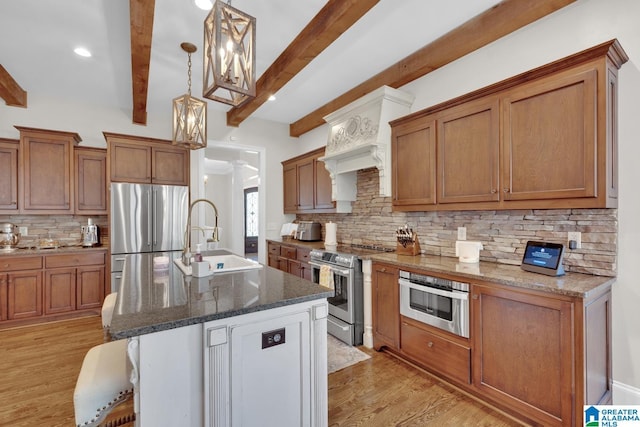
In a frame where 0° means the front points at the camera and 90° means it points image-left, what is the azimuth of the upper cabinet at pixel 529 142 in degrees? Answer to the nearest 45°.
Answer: approximately 45°

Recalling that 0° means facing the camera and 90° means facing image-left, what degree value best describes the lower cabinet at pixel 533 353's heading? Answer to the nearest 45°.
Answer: approximately 45°

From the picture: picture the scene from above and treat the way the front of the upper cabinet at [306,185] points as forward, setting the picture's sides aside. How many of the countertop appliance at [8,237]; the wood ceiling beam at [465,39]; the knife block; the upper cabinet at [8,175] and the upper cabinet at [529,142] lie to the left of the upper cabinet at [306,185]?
3

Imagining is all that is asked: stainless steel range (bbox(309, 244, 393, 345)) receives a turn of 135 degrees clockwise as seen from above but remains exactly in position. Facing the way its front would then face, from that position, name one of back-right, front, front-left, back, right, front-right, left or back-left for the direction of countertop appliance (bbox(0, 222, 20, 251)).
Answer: left

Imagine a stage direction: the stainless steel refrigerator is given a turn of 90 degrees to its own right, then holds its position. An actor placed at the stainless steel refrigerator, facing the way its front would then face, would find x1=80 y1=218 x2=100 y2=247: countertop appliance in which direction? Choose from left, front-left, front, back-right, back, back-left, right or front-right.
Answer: front-right

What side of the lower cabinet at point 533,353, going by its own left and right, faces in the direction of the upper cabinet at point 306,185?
right

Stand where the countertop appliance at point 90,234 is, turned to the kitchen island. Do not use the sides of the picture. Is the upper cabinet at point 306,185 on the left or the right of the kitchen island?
left

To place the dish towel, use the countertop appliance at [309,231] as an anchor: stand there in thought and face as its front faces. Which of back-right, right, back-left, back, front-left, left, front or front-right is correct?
front-left

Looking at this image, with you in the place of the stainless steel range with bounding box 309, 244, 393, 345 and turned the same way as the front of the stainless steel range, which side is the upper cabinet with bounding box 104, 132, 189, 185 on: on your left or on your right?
on your right

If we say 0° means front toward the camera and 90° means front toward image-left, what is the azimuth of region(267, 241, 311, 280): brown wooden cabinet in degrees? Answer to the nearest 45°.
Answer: approximately 45°

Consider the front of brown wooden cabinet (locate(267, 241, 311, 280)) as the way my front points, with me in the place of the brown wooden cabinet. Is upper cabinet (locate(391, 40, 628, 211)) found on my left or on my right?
on my left

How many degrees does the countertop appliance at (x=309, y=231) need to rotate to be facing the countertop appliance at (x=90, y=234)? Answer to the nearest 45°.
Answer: approximately 45° to its right

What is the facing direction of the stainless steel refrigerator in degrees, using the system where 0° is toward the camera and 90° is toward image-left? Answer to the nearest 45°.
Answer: approximately 0°

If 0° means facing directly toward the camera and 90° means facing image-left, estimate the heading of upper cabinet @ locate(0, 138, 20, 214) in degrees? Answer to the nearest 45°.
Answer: approximately 315°
